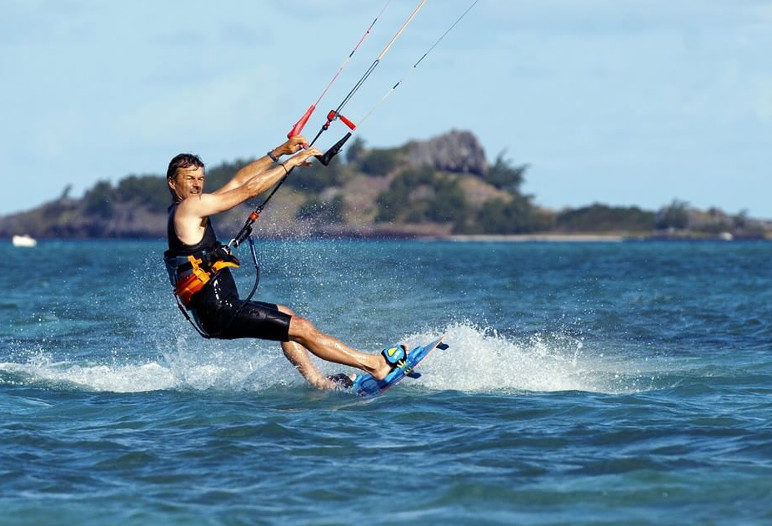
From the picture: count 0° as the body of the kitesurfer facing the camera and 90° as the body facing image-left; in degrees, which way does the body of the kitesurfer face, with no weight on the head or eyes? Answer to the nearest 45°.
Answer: approximately 270°
